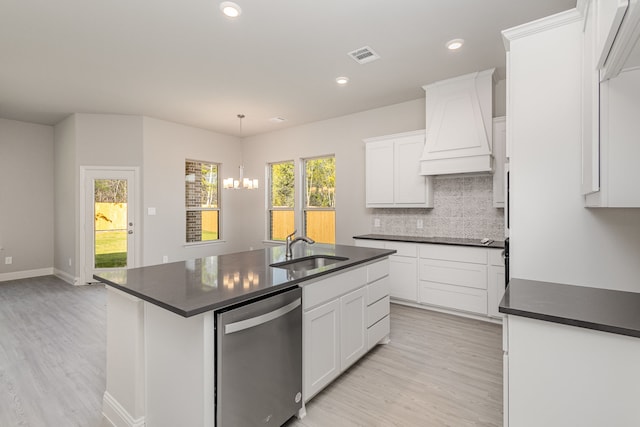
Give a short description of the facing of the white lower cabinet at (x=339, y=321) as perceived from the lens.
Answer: facing the viewer and to the right of the viewer

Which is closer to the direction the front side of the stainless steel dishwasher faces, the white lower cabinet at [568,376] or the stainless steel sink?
the white lower cabinet

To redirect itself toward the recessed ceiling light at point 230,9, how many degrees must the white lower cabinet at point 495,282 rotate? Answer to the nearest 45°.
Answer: approximately 45° to its right

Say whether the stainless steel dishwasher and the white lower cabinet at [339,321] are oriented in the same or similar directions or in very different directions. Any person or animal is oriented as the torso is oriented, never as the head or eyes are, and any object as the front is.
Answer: same or similar directions

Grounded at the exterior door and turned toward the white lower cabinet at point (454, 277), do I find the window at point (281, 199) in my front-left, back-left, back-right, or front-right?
front-left

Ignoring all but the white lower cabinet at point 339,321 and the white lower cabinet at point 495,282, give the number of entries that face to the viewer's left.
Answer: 0

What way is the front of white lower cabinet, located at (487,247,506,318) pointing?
toward the camera

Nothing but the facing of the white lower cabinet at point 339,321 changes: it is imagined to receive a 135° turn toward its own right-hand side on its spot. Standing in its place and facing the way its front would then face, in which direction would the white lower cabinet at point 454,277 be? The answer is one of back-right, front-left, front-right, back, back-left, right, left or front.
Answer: back-right

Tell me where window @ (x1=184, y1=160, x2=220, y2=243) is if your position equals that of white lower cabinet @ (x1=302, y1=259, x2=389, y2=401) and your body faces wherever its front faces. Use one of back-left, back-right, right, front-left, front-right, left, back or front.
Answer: back

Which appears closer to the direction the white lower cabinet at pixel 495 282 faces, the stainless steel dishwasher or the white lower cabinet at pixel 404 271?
the stainless steel dishwasher

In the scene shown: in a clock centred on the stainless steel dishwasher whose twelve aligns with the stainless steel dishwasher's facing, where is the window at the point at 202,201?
The window is roughly at 7 o'clock from the stainless steel dishwasher.

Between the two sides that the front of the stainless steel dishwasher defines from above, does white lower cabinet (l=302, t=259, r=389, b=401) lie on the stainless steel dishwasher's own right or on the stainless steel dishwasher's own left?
on the stainless steel dishwasher's own left

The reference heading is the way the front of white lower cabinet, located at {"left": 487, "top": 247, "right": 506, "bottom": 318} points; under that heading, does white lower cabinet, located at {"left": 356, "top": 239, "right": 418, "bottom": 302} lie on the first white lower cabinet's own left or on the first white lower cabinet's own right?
on the first white lower cabinet's own right
